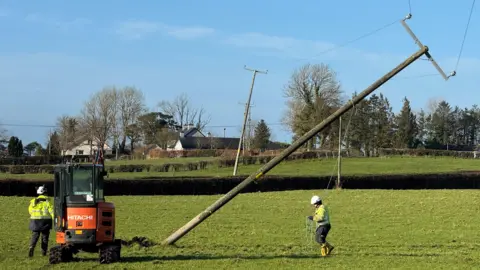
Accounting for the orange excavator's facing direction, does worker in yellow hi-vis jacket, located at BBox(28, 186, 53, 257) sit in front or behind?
in front

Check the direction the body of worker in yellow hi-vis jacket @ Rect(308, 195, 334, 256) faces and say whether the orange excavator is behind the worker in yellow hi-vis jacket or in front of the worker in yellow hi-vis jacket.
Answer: in front

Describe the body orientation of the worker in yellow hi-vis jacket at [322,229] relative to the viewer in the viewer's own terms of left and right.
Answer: facing to the left of the viewer
